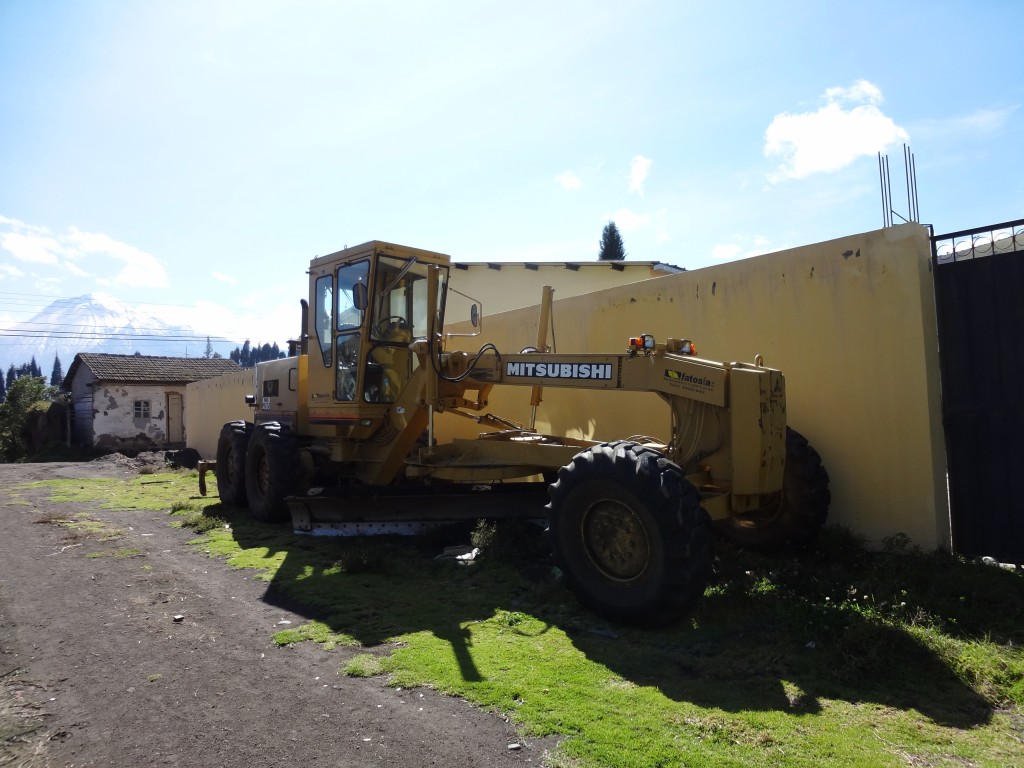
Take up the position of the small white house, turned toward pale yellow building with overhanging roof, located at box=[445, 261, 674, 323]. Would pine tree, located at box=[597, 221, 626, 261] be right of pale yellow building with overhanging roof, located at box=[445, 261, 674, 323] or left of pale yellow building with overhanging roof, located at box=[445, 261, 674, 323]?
left

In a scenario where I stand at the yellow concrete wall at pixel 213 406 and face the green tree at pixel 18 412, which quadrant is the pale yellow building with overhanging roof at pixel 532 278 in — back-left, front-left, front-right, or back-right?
back-right

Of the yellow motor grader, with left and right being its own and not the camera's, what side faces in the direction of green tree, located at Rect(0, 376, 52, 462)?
back

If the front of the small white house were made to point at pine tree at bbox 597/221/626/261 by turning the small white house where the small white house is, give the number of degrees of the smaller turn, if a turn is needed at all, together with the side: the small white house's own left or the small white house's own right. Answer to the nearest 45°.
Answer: approximately 90° to the small white house's own left

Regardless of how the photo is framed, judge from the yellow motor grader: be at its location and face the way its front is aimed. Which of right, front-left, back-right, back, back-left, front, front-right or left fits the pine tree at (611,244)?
back-left

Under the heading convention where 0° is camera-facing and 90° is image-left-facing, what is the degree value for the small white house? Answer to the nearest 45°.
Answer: approximately 0°

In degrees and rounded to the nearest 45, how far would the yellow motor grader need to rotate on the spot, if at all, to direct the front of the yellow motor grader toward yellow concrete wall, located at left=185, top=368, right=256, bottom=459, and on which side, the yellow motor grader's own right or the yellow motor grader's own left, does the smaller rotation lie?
approximately 180°

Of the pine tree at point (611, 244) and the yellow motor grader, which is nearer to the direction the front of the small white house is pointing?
the yellow motor grader

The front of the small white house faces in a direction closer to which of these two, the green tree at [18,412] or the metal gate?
the metal gate

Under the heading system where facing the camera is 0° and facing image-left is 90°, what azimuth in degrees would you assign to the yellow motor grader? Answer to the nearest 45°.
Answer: approximately 315°

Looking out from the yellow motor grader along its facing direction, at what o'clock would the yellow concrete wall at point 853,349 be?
The yellow concrete wall is roughly at 11 o'clock from the yellow motor grader.
